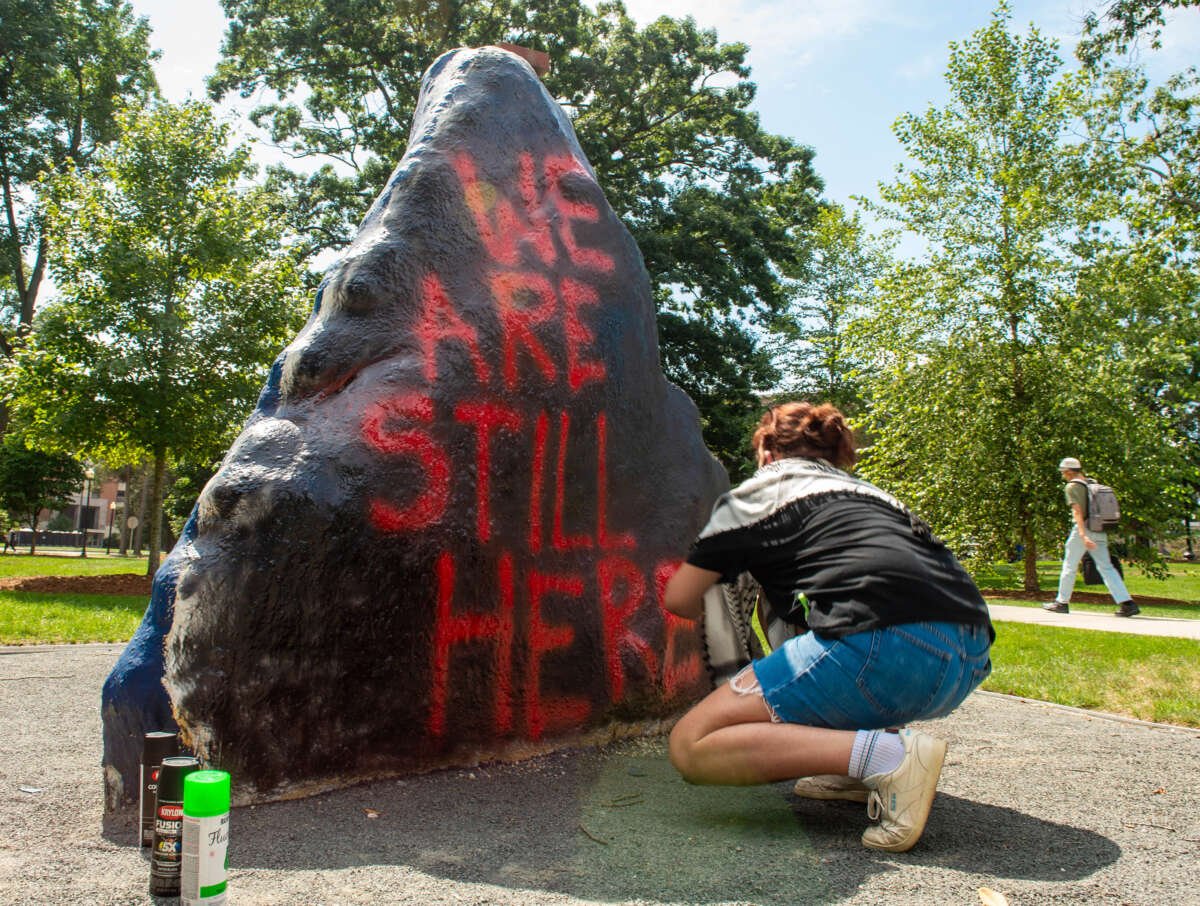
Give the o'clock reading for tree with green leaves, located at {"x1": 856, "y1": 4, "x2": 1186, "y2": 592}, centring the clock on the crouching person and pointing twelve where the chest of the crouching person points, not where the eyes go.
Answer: The tree with green leaves is roughly at 2 o'clock from the crouching person.

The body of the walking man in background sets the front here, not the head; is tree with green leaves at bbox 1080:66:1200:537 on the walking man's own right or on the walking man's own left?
on the walking man's own right

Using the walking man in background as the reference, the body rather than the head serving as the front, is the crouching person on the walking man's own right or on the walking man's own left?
on the walking man's own left

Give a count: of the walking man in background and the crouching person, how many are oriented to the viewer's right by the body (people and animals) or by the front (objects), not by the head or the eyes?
0

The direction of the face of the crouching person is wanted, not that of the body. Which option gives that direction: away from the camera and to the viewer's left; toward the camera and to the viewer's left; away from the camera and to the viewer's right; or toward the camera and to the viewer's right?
away from the camera and to the viewer's left

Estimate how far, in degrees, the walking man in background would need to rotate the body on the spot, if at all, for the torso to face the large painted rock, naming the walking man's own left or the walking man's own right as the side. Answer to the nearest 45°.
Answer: approximately 90° to the walking man's own left

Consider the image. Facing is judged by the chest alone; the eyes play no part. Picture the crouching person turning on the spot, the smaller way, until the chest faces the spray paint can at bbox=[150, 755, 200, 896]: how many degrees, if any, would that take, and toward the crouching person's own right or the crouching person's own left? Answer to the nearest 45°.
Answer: approximately 90° to the crouching person's own left

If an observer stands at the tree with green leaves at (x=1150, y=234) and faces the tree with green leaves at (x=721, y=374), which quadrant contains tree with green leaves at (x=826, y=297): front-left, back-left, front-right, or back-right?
front-right

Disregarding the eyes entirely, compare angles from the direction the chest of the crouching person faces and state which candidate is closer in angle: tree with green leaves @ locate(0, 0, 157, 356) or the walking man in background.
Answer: the tree with green leaves

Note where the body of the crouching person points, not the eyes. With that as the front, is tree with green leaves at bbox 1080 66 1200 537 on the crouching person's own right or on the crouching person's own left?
on the crouching person's own right

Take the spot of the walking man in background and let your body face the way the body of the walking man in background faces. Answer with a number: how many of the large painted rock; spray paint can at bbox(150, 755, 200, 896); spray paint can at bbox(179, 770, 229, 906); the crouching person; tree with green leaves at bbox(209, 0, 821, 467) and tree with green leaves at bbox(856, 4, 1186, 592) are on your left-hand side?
4

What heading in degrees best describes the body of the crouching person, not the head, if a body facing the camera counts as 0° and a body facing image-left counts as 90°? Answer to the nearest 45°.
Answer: approximately 135°

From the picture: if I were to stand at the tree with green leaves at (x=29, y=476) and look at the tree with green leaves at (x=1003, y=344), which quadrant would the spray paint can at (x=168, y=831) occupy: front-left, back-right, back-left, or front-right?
front-right

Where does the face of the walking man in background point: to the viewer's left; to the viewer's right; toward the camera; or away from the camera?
to the viewer's left

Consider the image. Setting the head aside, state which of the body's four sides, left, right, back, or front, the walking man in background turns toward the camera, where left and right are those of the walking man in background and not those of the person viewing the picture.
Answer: left

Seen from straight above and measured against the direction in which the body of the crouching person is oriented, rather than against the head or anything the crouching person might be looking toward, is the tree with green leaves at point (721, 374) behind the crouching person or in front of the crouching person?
in front

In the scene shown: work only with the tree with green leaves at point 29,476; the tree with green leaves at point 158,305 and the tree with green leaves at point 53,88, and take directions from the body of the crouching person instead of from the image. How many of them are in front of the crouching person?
3

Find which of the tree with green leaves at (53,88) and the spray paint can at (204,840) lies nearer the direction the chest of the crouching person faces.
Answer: the tree with green leaves

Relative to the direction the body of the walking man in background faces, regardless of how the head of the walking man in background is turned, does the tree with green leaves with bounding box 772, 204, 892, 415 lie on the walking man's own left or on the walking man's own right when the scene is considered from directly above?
on the walking man's own right
